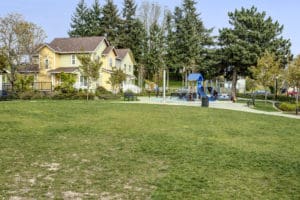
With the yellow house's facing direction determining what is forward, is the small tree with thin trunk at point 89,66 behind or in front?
in front

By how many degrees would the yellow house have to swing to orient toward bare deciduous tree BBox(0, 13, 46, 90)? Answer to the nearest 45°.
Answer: approximately 45° to its right

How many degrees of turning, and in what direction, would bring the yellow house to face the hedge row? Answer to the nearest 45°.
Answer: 0° — it already faces it

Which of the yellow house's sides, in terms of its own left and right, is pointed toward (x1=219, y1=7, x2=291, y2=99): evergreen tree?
left

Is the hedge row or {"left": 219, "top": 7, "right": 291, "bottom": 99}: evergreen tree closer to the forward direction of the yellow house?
the hedge row

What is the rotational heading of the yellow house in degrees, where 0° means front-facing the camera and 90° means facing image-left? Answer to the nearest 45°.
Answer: approximately 0°

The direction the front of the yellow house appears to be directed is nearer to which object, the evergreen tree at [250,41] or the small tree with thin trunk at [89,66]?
the small tree with thin trunk

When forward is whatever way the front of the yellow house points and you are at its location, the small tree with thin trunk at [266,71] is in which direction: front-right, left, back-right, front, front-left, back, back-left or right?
front-left

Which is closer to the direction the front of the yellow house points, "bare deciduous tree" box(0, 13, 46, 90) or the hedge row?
the hedge row
